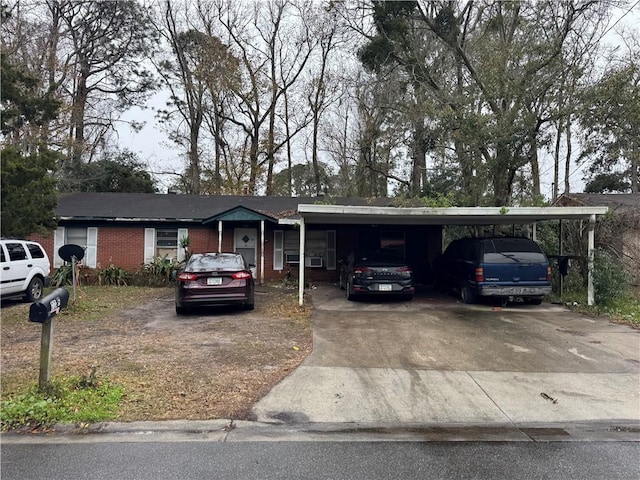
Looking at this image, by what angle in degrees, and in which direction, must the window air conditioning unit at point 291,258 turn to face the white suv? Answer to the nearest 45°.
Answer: approximately 45° to its right

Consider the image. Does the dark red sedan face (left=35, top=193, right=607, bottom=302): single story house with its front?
yes

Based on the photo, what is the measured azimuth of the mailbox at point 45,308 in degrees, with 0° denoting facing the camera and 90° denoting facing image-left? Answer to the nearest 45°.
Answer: approximately 45°

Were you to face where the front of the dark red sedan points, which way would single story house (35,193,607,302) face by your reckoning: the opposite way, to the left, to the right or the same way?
the opposite way

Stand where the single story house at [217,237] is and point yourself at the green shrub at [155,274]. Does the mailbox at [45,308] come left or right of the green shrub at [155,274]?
left

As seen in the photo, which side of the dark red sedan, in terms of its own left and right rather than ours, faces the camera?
back

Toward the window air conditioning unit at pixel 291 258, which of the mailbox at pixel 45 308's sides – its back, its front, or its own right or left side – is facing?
back

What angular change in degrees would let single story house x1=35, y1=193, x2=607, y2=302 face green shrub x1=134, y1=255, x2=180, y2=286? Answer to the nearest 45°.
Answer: approximately 45° to its right

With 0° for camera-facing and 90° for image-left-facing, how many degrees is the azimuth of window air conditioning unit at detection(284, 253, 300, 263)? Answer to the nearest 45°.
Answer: approximately 0°

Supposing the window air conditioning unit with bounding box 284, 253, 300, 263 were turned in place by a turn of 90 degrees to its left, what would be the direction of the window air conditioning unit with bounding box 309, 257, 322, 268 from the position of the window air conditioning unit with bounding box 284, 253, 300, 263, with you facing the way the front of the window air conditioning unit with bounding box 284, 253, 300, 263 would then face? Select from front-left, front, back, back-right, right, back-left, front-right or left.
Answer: front

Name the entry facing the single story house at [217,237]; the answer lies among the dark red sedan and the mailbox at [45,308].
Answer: the dark red sedan
